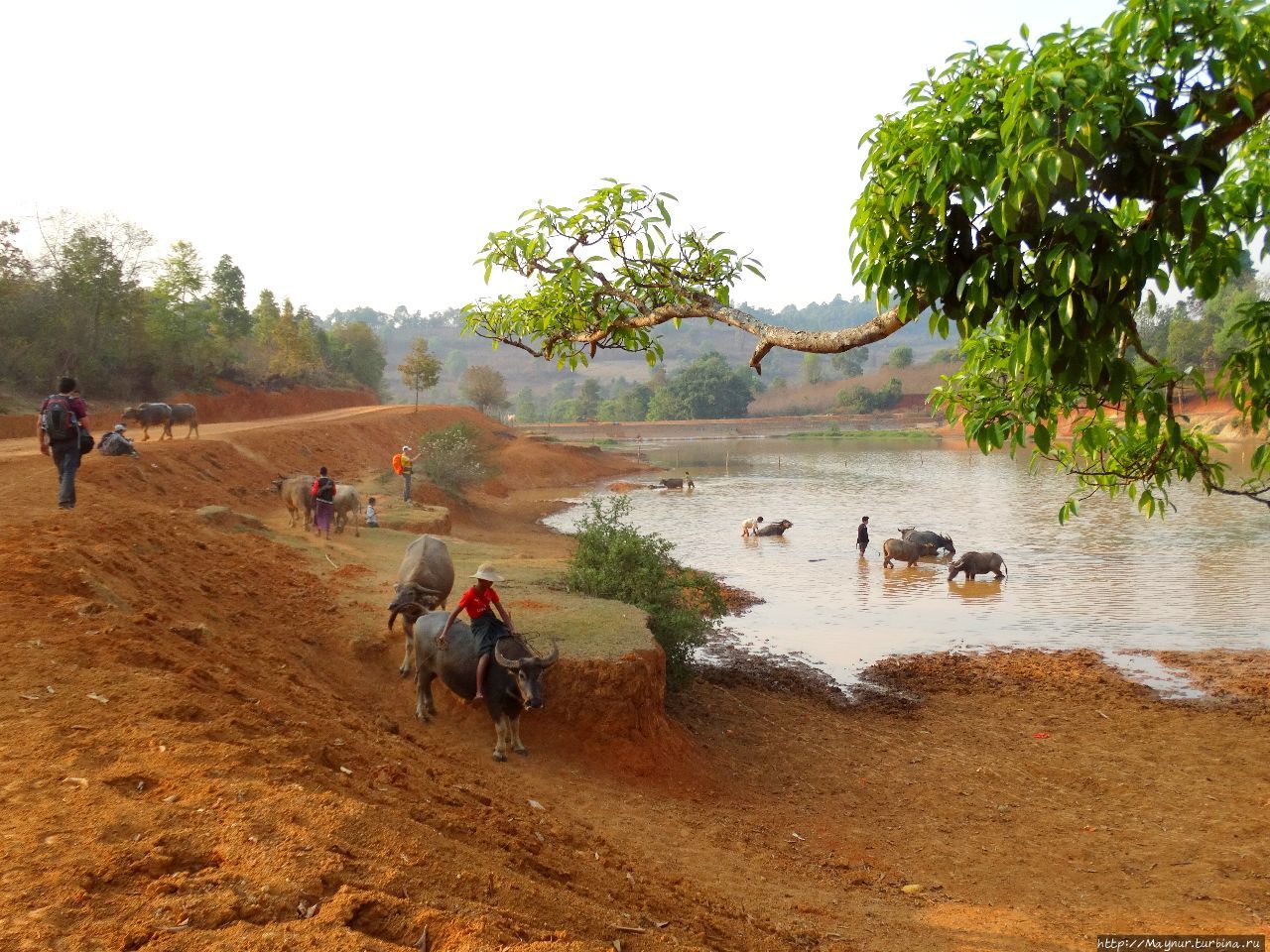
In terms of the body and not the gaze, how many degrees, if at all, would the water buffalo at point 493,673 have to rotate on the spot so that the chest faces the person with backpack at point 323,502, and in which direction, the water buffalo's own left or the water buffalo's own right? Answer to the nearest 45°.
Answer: approximately 135° to the water buffalo's own left

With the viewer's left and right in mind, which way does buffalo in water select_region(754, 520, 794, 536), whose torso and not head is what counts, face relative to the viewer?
facing to the right of the viewer

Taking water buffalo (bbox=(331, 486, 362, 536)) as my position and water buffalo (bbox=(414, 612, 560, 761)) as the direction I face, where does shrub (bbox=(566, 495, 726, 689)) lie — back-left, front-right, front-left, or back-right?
front-left

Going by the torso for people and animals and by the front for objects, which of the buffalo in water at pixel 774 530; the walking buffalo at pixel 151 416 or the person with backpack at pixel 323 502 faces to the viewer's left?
the walking buffalo

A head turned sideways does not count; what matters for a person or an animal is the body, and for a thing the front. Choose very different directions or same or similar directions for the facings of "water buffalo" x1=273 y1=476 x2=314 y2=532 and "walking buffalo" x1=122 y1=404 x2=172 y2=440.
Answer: same or similar directions

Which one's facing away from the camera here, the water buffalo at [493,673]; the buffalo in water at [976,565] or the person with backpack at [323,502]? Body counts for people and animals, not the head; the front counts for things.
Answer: the person with backpack

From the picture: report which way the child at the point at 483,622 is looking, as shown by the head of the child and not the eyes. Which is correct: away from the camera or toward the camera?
toward the camera

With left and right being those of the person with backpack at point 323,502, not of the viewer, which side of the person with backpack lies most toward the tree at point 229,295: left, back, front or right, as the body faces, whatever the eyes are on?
front

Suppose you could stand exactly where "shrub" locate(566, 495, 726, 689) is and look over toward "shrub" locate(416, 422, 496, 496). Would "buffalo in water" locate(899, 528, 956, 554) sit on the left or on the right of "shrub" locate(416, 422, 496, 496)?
right

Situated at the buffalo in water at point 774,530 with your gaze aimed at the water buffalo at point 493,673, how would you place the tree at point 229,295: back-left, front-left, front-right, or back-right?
back-right

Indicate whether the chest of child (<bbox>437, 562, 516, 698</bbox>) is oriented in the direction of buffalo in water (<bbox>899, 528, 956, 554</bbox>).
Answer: no

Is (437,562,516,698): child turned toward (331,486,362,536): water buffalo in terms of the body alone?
no

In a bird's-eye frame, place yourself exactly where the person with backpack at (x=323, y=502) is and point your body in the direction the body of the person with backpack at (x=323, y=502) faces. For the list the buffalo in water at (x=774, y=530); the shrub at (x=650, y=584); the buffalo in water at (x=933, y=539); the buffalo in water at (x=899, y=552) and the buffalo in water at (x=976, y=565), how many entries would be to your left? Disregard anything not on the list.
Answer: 0

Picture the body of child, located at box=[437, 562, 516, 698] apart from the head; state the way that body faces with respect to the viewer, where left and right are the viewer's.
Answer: facing the viewer and to the right of the viewer

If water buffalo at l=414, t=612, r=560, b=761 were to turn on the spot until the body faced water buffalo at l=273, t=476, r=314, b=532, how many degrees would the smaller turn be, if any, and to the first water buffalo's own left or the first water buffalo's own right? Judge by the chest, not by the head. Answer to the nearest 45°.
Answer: approximately 135° to the first water buffalo's own left

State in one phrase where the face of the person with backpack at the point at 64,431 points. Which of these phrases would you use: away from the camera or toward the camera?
away from the camera

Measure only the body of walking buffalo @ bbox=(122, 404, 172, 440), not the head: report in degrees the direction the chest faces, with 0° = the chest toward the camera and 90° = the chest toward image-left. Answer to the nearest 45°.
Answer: approximately 90°
